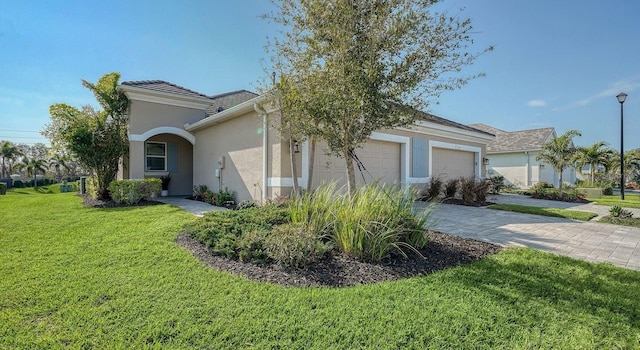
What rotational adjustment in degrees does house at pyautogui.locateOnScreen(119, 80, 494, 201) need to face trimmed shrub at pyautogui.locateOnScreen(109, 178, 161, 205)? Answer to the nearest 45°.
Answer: approximately 135° to its right

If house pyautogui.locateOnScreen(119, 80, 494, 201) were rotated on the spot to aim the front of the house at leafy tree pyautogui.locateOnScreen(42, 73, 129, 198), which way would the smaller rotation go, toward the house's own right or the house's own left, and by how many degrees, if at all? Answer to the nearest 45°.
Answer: approximately 135° to the house's own right

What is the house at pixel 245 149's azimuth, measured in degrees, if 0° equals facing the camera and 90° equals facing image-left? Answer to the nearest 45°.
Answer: approximately 315°

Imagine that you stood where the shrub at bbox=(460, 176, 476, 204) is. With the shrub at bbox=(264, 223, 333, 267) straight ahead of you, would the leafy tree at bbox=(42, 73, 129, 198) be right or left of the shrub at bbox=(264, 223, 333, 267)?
right

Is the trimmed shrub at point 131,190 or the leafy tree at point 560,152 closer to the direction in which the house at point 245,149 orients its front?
the leafy tree

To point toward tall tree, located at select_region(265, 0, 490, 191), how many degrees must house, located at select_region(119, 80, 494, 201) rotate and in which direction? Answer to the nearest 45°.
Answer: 0° — it already faces it

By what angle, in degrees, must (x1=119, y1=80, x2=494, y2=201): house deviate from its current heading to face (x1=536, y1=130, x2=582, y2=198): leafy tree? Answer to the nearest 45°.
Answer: approximately 45° to its left

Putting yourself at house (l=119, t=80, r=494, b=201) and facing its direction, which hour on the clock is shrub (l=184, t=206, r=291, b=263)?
The shrub is roughly at 1 o'clock from the house.

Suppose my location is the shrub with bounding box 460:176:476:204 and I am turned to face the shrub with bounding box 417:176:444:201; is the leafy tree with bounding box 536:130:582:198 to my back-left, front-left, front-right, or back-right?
back-right

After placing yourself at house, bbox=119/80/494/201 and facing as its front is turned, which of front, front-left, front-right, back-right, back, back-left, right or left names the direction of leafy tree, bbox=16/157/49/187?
back

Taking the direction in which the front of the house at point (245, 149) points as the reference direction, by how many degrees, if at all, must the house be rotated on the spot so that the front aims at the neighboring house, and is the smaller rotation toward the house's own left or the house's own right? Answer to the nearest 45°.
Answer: approximately 90° to the house's own left

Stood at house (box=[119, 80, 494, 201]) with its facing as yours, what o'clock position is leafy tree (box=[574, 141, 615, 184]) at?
The leafy tree is roughly at 10 o'clock from the house.
